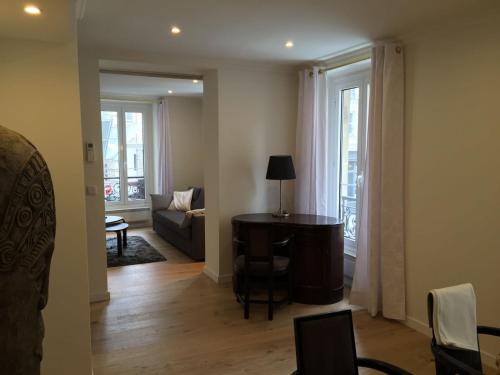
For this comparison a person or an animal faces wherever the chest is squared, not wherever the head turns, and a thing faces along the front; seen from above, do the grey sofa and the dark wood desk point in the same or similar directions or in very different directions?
same or similar directions

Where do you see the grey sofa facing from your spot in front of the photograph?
facing the viewer and to the left of the viewer

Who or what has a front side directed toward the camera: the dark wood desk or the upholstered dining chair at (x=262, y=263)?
the dark wood desk

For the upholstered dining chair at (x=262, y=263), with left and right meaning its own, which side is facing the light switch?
left

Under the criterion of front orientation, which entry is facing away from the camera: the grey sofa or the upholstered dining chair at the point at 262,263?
the upholstered dining chair

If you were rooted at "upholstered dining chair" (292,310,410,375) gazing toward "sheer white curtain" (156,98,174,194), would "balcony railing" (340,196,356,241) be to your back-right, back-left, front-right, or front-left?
front-right

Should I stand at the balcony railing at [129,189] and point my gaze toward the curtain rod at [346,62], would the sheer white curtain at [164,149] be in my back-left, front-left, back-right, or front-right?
front-left

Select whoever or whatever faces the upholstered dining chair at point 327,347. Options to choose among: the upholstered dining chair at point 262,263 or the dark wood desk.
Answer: the dark wood desk

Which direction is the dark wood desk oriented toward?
toward the camera

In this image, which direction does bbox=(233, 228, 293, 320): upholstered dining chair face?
away from the camera

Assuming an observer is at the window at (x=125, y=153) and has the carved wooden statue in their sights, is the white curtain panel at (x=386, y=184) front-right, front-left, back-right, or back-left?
front-left
